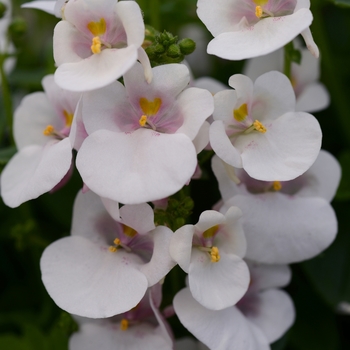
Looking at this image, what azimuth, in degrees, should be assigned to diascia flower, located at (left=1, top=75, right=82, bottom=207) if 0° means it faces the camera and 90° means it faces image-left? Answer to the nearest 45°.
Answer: approximately 45°

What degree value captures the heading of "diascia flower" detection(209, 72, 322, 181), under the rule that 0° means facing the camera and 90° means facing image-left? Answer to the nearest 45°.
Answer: approximately 315°

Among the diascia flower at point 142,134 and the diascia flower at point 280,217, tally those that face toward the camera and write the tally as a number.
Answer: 2
